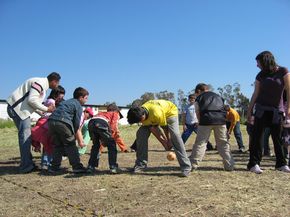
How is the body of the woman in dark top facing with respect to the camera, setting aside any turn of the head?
toward the camera

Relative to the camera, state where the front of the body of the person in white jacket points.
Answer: to the viewer's right

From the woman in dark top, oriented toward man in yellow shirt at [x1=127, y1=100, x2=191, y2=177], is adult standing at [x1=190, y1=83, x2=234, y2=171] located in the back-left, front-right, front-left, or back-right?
front-right

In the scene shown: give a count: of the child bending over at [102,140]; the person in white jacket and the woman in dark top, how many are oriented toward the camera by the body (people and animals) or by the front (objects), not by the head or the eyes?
1

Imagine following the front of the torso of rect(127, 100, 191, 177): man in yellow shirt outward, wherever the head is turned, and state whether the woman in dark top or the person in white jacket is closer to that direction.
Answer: the person in white jacket

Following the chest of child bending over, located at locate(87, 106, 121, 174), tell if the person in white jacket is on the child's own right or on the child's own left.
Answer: on the child's own left

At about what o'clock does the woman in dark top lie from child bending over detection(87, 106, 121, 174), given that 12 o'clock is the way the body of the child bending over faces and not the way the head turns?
The woman in dark top is roughly at 2 o'clock from the child bending over.

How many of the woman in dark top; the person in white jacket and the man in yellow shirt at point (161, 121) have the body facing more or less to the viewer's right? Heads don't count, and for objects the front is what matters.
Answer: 1

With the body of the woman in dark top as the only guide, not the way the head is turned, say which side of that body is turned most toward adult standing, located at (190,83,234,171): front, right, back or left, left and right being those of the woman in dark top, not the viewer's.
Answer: right

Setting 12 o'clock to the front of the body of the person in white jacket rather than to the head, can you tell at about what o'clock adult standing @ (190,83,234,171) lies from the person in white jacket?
The adult standing is roughly at 1 o'clock from the person in white jacket.

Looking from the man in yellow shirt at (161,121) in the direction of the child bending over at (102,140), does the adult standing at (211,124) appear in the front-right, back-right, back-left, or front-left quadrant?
back-right

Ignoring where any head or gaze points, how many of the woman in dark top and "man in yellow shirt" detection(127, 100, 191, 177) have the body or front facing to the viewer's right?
0

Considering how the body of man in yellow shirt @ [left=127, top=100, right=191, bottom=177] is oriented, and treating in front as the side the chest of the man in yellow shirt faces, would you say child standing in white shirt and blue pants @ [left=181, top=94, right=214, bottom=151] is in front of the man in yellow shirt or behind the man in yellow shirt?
behind

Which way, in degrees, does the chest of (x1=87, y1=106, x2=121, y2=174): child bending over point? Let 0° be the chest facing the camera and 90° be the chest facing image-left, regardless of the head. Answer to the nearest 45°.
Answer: approximately 225°
